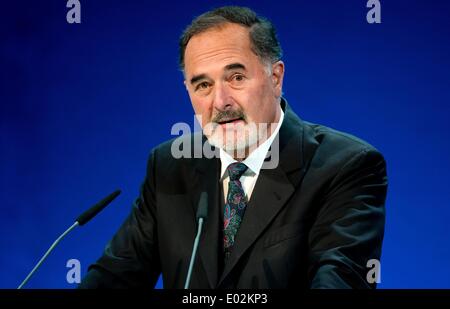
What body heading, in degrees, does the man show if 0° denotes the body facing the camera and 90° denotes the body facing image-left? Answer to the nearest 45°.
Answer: approximately 45°
